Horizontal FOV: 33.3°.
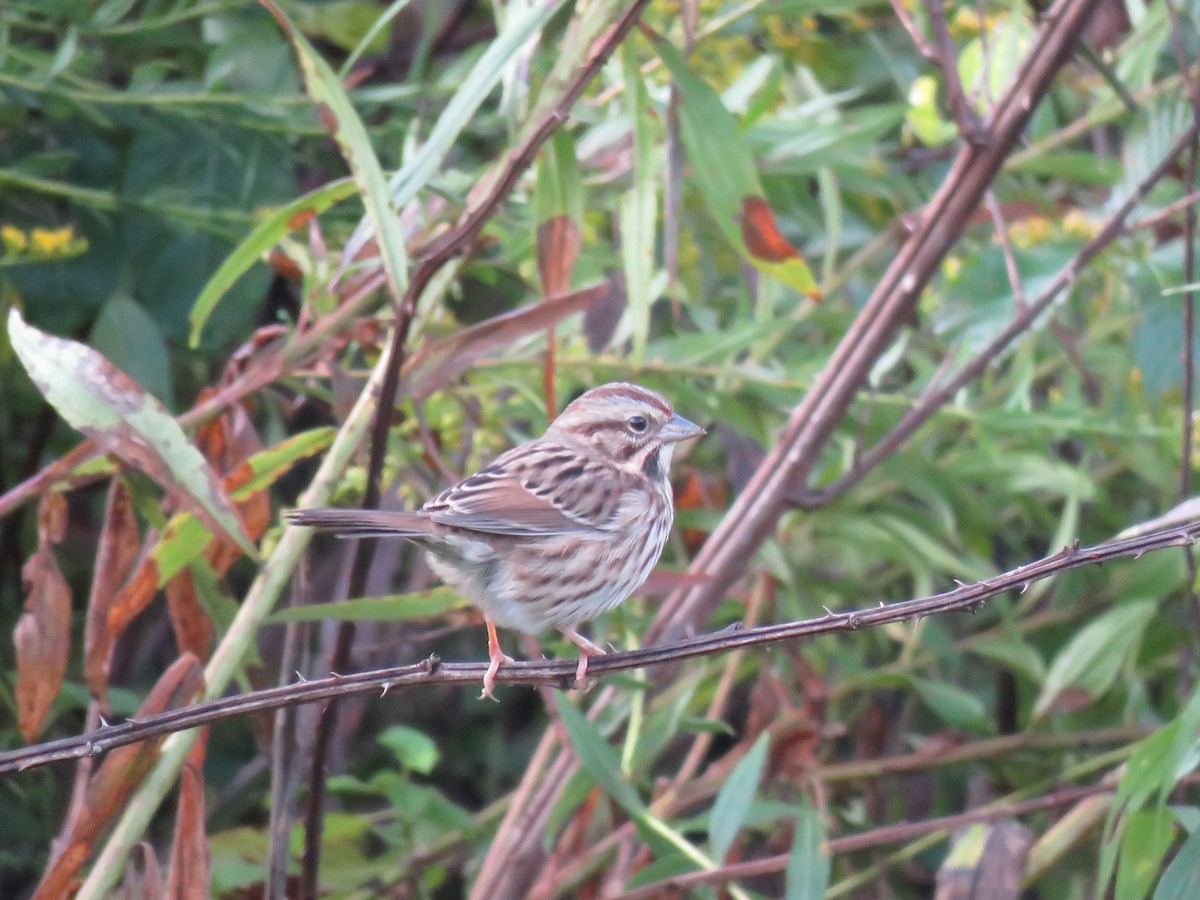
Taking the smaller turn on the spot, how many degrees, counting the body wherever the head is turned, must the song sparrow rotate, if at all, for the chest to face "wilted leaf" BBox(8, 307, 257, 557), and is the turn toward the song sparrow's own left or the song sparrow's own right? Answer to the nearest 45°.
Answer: approximately 135° to the song sparrow's own right

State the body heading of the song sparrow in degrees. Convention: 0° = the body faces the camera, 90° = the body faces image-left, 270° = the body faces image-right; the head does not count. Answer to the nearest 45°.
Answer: approximately 270°

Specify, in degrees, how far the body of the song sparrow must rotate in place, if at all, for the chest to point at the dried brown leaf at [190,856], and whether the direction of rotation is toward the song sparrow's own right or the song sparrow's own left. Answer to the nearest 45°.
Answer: approximately 135° to the song sparrow's own right

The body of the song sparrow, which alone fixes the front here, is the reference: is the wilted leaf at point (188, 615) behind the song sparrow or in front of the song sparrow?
behind

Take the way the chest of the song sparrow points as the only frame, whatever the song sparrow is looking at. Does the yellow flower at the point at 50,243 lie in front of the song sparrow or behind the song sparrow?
behind

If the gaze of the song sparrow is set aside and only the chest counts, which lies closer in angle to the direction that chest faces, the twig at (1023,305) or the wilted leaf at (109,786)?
the twig
